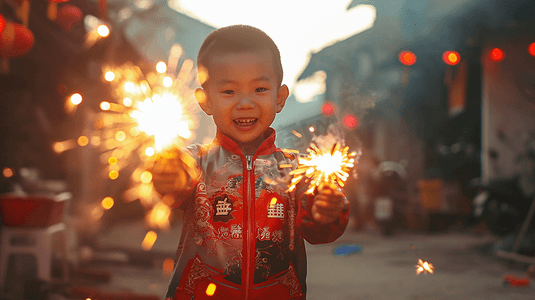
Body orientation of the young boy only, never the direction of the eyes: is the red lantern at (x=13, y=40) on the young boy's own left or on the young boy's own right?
on the young boy's own right

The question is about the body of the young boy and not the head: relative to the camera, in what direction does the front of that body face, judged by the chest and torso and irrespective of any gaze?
toward the camera

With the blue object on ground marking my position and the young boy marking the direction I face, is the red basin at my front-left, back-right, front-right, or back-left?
front-right

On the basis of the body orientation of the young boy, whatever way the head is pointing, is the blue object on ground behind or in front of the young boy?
behind

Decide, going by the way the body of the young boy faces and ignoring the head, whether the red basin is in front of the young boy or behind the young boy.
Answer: behind

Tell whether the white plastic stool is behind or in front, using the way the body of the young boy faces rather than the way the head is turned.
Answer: behind

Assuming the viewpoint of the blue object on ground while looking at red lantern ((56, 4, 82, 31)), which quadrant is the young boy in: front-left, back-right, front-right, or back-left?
front-left

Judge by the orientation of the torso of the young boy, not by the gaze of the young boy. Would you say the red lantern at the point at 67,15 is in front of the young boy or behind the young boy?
behind

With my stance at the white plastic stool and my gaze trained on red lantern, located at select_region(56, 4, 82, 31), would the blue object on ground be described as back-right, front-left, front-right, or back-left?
front-right
